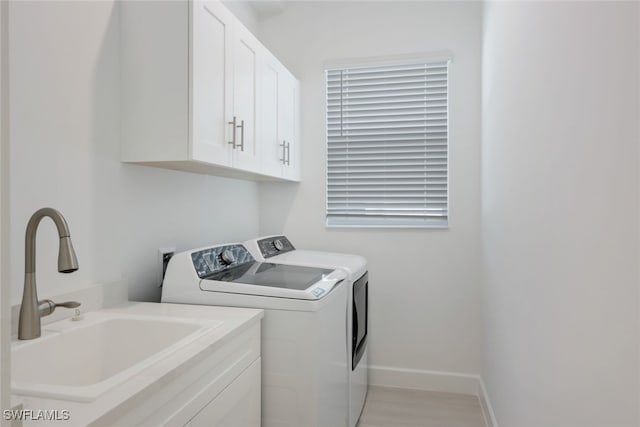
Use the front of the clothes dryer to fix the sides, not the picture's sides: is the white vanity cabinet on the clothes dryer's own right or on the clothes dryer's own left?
on the clothes dryer's own right

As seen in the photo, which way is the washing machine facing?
to the viewer's right

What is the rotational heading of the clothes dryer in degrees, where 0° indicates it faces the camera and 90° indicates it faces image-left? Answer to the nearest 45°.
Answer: approximately 270°

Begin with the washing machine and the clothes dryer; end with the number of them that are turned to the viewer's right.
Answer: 2

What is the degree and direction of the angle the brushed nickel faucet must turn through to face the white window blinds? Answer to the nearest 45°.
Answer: approximately 90° to its left

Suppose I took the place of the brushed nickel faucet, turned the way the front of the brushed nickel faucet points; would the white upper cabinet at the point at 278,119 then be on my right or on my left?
on my left

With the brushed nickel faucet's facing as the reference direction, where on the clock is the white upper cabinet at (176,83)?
The white upper cabinet is roughly at 9 o'clock from the brushed nickel faucet.

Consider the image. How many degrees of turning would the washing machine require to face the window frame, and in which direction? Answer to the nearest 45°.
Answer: approximately 45° to its left
